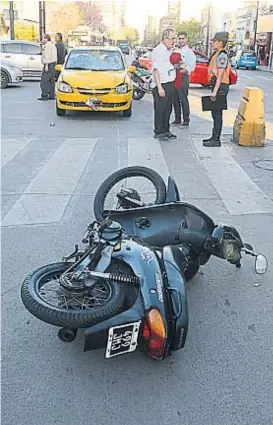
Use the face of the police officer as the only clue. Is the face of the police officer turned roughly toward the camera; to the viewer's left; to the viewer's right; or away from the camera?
to the viewer's left

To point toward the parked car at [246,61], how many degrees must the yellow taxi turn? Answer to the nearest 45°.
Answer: approximately 180°

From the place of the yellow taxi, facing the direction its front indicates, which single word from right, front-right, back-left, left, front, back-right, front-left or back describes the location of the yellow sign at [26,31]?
back

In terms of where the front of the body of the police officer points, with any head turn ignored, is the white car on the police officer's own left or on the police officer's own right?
on the police officer's own right

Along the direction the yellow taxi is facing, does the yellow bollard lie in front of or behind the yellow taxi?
in front

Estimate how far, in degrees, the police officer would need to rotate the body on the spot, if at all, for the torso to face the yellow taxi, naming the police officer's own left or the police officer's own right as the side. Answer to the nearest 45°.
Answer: approximately 45° to the police officer's own right
